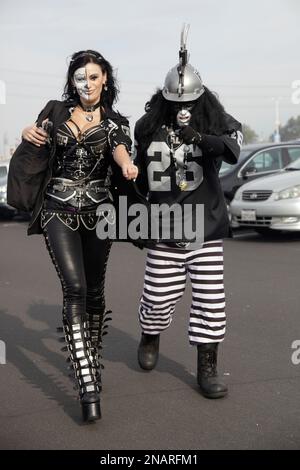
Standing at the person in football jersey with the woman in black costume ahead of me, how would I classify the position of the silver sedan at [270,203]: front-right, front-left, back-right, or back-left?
back-right

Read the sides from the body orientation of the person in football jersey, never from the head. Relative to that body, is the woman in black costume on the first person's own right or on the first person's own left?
on the first person's own right

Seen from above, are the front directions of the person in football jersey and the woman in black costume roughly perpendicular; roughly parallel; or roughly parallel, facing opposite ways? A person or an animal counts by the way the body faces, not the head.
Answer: roughly parallel

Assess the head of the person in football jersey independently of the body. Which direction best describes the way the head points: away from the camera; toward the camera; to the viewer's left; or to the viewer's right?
toward the camera

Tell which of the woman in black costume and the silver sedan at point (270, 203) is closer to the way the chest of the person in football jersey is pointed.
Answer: the woman in black costume

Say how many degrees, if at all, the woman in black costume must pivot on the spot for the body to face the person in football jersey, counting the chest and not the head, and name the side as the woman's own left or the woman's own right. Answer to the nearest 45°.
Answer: approximately 90° to the woman's own left

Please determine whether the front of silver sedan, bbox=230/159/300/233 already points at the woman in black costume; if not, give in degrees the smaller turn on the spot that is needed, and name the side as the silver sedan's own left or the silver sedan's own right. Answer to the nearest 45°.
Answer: approximately 45° to the silver sedan's own left

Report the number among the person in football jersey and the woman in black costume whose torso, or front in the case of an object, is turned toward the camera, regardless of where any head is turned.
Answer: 2

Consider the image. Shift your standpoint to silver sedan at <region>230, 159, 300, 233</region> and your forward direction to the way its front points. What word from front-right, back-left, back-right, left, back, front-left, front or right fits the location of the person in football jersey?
front-left

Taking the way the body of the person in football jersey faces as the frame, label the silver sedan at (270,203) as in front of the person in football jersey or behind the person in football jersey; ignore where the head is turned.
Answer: behind

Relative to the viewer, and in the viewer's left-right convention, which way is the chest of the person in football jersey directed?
facing the viewer
